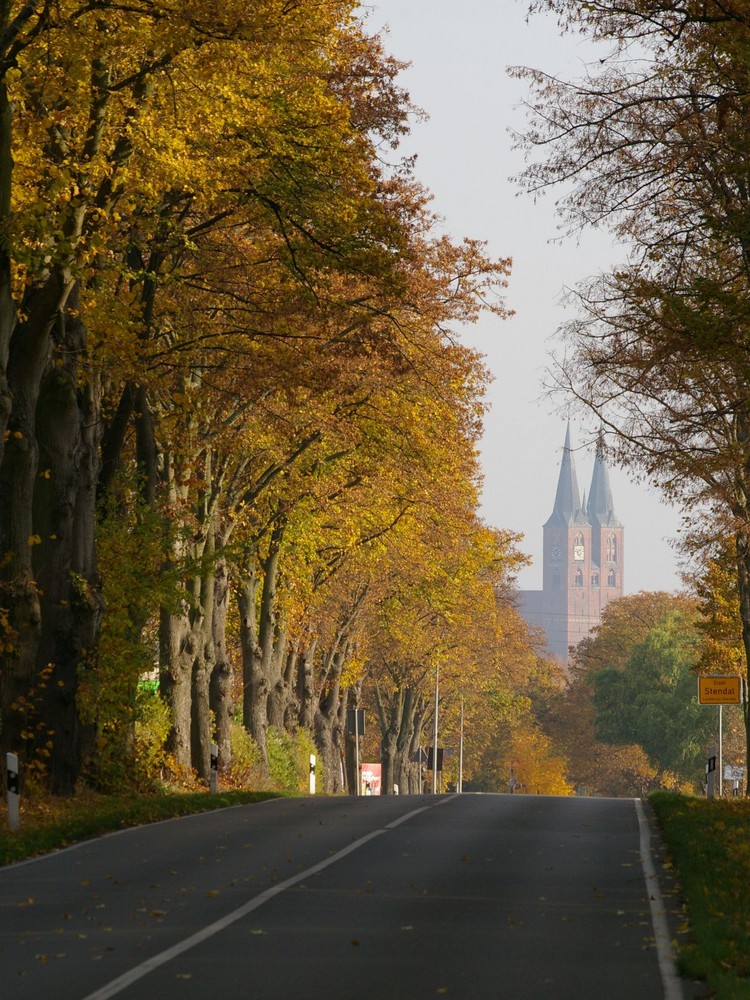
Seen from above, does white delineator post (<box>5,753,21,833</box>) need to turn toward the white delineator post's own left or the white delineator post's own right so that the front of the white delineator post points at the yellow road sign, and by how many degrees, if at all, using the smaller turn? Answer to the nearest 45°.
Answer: approximately 135° to the white delineator post's own left

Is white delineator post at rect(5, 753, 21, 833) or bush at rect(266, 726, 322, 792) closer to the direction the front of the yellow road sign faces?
the white delineator post

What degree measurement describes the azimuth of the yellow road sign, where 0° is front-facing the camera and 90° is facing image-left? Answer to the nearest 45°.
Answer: approximately 0°

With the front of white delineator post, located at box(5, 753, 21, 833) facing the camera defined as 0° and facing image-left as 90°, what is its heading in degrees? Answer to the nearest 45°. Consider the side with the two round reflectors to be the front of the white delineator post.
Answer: approximately 0°

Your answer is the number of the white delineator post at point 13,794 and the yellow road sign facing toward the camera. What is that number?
2
